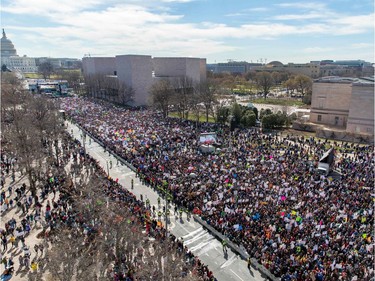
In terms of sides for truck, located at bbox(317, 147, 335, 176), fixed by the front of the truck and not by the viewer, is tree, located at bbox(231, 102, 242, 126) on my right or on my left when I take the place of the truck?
on my right

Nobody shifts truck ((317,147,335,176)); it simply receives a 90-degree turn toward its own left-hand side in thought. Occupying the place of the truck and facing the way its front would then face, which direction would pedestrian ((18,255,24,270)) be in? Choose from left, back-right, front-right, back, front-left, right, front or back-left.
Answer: right

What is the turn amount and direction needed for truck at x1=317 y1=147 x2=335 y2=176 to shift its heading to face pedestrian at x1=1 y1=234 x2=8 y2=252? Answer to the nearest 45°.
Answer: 0° — it already faces them

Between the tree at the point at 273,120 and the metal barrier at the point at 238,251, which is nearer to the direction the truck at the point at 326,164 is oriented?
the metal barrier

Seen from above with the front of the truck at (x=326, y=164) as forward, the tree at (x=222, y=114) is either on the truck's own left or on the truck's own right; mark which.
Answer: on the truck's own right

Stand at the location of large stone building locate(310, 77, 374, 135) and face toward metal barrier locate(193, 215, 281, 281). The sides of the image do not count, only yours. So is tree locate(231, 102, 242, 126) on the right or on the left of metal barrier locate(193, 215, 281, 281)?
right

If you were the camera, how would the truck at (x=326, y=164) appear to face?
facing the viewer and to the left of the viewer

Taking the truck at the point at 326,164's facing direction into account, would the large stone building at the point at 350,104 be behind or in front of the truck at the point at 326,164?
behind
